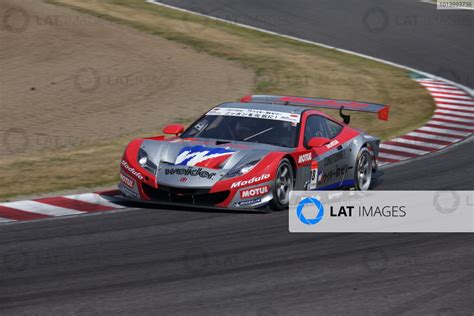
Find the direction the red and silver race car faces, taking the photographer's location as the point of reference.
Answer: facing the viewer and to the left of the viewer
